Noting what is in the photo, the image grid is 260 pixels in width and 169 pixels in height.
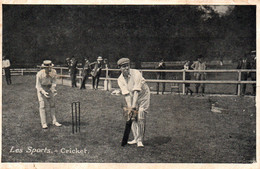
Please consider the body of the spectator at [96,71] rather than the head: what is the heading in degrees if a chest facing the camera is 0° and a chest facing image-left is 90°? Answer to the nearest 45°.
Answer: approximately 45°

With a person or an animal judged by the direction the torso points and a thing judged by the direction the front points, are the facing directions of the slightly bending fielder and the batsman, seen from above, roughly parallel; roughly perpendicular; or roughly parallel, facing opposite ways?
roughly perpendicular

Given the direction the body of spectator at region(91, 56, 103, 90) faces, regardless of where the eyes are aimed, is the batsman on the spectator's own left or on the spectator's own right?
on the spectator's own left

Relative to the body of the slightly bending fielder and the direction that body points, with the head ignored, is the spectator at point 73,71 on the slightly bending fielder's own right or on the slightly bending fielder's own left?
on the slightly bending fielder's own left

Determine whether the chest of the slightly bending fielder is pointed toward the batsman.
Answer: yes

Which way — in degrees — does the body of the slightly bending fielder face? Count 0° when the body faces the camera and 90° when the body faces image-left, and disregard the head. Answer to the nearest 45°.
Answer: approximately 315°

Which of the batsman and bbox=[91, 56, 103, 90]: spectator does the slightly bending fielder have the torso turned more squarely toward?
the batsman

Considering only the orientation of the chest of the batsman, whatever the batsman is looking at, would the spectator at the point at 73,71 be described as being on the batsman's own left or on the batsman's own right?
on the batsman's own right
